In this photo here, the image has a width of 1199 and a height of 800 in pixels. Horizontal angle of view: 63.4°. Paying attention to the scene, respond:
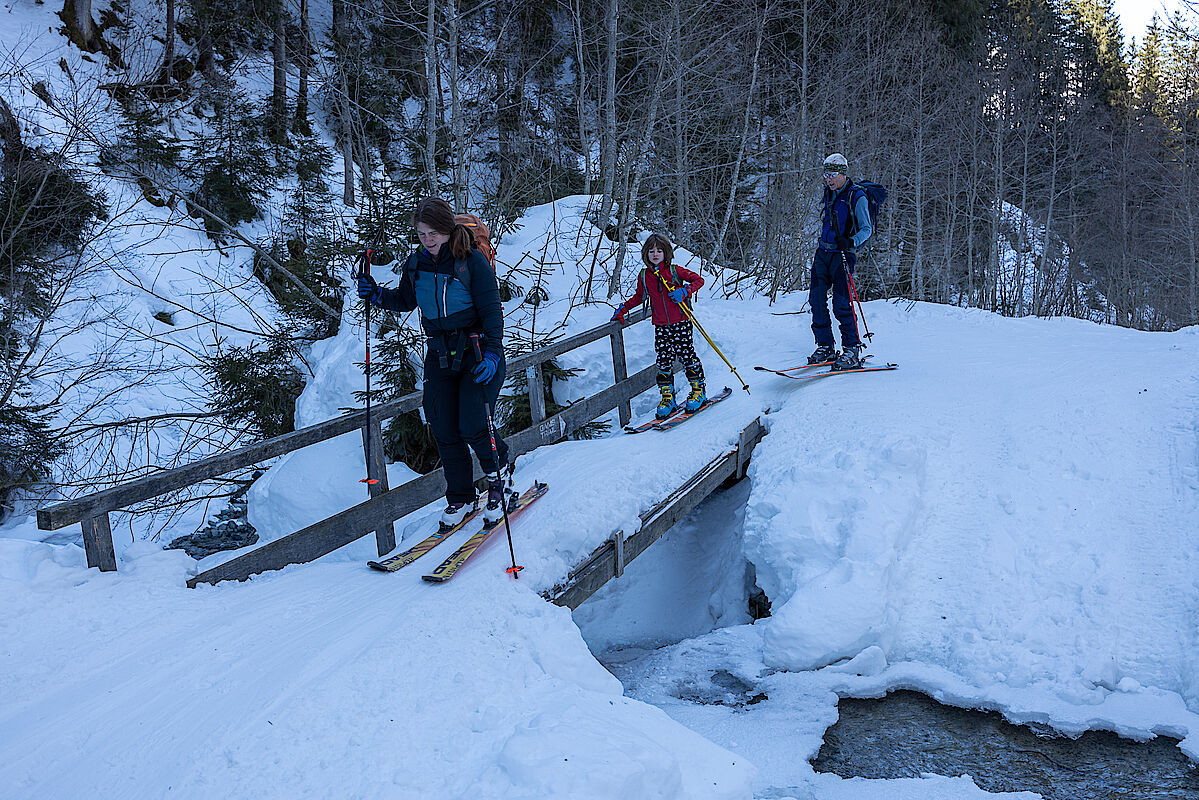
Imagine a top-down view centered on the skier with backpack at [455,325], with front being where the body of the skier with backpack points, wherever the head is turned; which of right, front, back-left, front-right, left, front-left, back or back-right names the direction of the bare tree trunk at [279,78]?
back-right

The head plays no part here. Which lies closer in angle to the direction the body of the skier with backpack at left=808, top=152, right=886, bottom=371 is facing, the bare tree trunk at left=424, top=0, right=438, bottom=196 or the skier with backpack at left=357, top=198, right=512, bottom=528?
the skier with backpack

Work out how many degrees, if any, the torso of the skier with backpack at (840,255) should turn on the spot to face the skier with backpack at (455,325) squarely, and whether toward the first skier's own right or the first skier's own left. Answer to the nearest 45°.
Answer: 0° — they already face them

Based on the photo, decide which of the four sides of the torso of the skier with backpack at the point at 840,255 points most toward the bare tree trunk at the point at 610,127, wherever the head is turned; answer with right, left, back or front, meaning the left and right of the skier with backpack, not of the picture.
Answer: right

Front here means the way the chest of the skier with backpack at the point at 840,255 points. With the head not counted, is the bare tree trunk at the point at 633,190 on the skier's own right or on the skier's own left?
on the skier's own right

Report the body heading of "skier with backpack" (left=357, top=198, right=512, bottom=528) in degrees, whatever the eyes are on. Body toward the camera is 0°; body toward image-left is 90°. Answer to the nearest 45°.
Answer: approximately 45°
